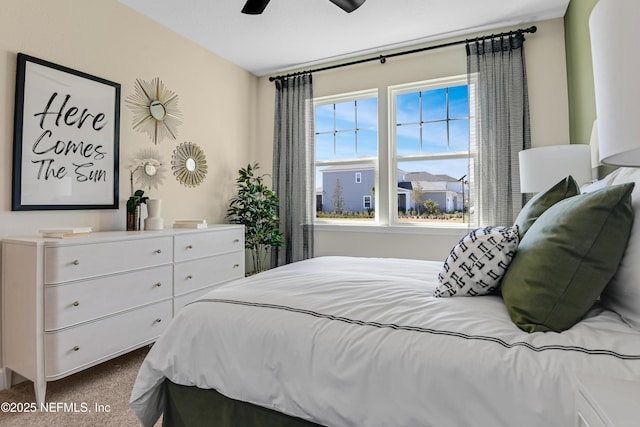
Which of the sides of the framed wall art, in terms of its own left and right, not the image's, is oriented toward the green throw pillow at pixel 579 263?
front

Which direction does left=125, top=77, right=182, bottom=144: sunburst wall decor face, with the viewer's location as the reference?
facing the viewer and to the right of the viewer

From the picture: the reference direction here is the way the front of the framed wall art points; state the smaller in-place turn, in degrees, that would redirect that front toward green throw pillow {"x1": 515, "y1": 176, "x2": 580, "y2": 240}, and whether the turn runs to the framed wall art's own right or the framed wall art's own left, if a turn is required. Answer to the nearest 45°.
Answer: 0° — it already faces it

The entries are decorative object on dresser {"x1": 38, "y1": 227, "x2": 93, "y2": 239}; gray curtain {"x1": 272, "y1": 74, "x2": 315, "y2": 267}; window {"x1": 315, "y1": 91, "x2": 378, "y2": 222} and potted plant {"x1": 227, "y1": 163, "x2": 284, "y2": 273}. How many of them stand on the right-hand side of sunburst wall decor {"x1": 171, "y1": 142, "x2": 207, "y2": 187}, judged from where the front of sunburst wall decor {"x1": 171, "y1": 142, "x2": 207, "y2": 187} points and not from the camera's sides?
1

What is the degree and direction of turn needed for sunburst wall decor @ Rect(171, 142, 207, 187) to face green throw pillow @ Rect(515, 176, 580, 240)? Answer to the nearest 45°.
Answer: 0° — it already faces it

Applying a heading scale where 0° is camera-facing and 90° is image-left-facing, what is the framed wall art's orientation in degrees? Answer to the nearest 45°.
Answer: approximately 315°

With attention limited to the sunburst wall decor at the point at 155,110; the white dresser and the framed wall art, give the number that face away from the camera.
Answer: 0

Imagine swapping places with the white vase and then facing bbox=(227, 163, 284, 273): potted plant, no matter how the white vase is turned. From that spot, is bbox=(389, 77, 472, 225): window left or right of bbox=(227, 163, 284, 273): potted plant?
right

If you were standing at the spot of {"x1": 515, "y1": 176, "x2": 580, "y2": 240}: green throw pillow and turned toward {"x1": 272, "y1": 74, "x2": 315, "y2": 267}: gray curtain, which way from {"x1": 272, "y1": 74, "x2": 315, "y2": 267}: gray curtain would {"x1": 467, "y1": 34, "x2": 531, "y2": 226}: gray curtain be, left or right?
right
